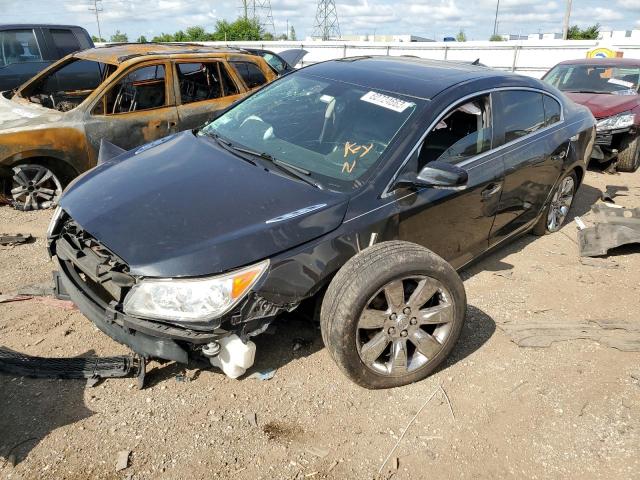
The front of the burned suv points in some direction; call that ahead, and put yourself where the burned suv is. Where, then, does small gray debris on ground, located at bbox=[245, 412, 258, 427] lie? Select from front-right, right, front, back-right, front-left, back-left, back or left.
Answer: front-left

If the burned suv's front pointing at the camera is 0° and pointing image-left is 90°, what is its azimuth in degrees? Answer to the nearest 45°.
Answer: approximately 45°

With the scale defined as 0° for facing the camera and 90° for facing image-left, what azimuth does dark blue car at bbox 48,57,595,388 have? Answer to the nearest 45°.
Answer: approximately 45°

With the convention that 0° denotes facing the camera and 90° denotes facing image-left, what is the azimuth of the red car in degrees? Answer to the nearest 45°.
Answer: approximately 45°

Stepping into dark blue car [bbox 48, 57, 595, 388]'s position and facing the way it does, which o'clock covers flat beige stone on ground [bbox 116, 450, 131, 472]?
The flat beige stone on ground is roughly at 12 o'clock from the dark blue car.

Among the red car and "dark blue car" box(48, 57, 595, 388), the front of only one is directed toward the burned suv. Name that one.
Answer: the red car

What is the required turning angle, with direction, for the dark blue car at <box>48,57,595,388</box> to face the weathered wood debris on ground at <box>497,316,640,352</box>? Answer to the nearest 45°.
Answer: approximately 135° to its left

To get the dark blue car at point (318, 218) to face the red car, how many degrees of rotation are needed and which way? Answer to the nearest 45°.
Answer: approximately 180°
